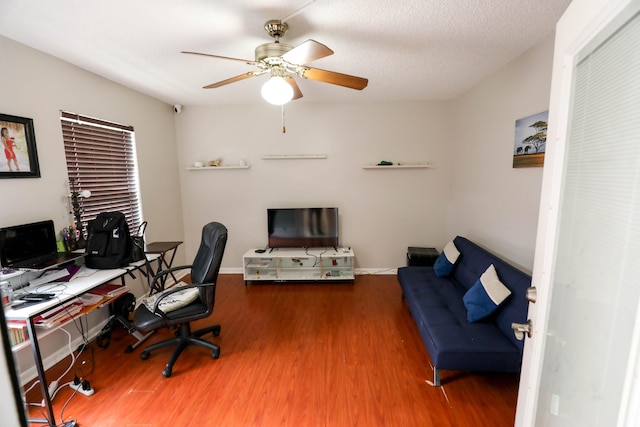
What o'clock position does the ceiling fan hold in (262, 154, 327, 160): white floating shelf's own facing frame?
The ceiling fan is roughly at 12 o'clock from the white floating shelf.

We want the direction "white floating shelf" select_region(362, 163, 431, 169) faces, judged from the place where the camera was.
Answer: facing the viewer

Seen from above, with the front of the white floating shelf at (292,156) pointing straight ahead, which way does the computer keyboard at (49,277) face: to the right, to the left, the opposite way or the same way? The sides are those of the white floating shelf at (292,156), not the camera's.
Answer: to the left

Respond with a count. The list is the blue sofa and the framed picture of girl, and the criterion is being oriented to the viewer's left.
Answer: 1

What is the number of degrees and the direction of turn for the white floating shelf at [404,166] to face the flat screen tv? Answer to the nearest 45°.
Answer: approximately 90° to its right

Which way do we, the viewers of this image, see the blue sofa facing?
facing to the left of the viewer

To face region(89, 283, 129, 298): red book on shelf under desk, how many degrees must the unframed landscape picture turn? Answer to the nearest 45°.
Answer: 0° — it already faces it

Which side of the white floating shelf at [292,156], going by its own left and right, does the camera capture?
front

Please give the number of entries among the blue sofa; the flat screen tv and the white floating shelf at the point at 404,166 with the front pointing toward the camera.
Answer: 2

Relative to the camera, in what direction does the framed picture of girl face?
facing the viewer and to the right of the viewer

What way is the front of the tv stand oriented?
toward the camera

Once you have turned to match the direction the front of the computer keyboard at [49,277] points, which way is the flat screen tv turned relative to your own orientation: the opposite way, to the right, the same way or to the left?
to the right

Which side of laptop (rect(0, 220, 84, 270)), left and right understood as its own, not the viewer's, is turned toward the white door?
front
